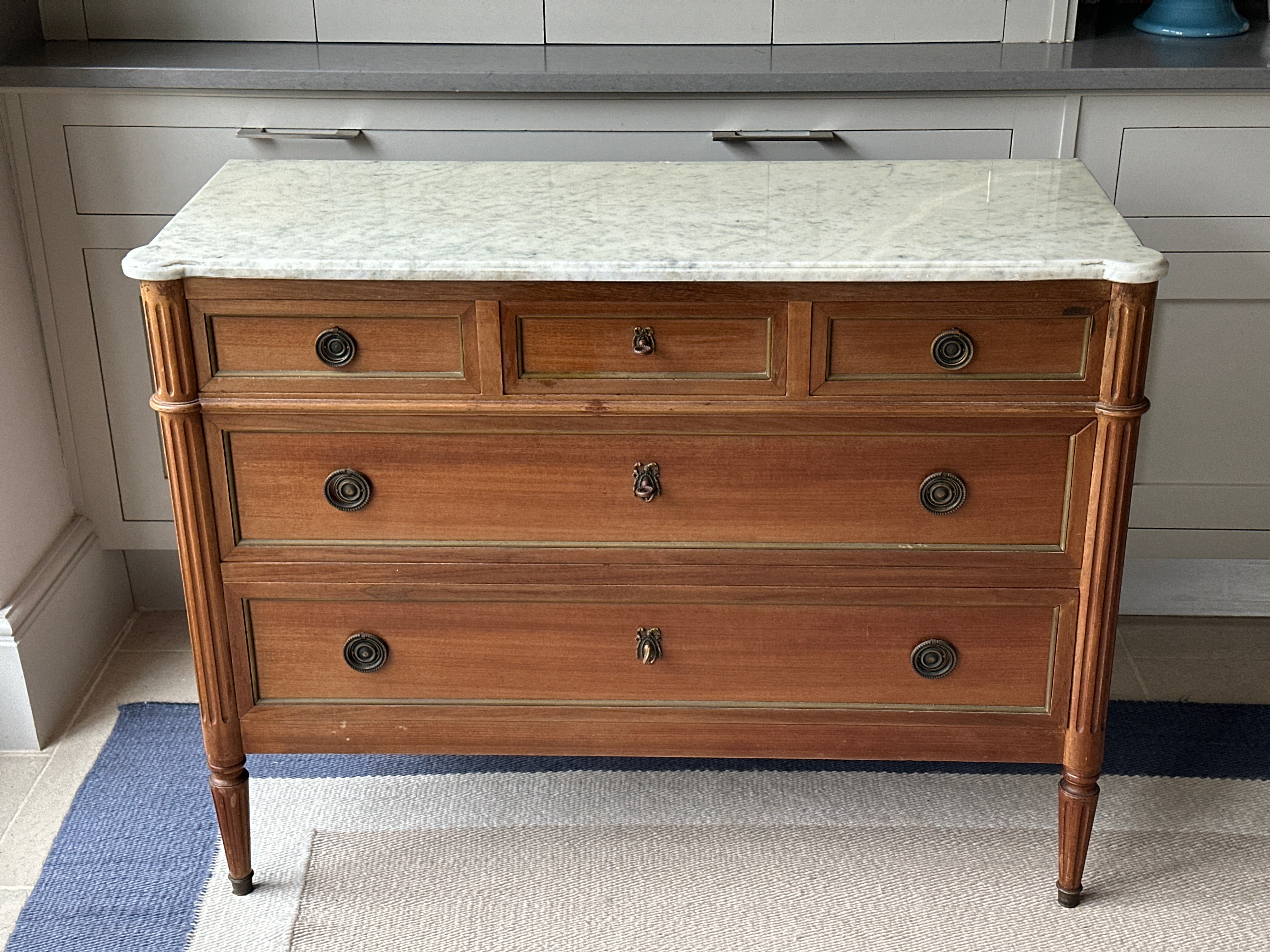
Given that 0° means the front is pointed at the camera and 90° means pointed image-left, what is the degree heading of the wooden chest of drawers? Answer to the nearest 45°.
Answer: approximately 0°

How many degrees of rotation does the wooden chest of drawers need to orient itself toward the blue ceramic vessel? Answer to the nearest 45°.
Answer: approximately 135° to its left
